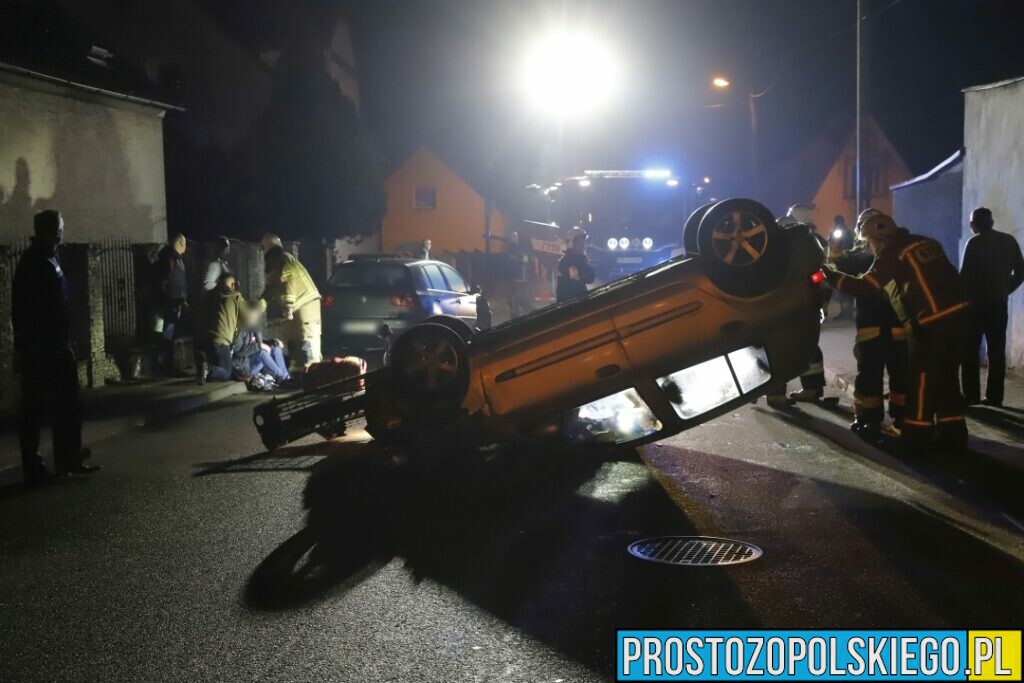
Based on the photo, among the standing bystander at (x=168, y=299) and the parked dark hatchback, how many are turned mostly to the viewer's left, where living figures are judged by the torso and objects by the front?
0

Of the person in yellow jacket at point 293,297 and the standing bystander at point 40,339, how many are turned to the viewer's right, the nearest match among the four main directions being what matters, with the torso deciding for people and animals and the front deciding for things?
1

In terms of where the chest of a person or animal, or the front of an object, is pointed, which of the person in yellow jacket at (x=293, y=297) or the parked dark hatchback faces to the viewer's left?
the person in yellow jacket

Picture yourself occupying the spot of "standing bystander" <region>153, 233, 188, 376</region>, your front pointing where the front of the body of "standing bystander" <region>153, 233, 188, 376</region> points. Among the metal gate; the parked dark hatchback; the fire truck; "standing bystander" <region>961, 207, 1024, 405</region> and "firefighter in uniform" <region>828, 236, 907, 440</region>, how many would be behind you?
1

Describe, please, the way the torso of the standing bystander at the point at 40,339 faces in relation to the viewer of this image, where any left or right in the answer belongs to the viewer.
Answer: facing to the right of the viewer

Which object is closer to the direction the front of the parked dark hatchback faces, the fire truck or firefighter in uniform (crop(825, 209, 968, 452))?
the fire truck

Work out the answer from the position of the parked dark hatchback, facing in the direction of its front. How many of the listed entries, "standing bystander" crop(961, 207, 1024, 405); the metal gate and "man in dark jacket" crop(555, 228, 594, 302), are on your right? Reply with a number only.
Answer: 2

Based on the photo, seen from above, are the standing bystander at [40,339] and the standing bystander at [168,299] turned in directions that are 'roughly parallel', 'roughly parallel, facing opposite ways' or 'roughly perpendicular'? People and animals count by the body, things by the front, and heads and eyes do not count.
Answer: roughly parallel

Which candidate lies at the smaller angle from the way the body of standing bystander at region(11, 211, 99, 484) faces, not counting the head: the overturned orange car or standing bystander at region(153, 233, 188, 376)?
the overturned orange car

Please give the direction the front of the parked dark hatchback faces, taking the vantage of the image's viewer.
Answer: facing away from the viewer and to the right of the viewer

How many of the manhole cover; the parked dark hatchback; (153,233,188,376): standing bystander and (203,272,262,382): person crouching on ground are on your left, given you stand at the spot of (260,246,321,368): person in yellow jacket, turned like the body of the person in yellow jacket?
1
